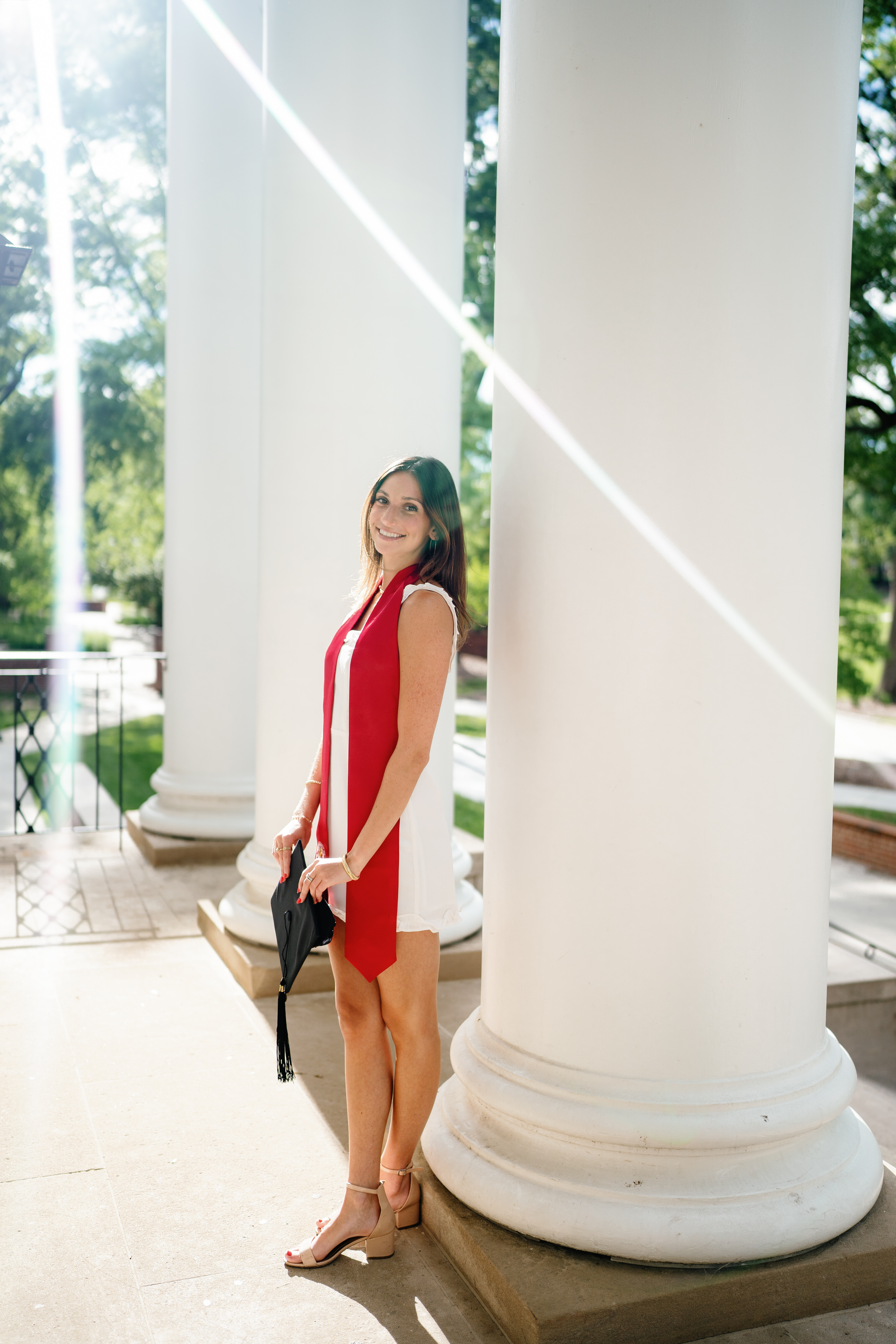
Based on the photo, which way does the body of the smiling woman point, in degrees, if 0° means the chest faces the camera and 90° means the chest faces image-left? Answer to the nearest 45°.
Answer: approximately 45°

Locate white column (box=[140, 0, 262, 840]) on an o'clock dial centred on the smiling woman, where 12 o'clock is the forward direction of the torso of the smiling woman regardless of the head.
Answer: The white column is roughly at 4 o'clock from the smiling woman.

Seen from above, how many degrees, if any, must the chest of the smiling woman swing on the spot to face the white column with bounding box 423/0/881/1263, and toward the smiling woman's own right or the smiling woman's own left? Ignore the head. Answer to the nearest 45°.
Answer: approximately 135° to the smiling woman's own left

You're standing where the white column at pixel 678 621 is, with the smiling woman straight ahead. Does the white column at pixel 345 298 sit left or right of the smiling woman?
right

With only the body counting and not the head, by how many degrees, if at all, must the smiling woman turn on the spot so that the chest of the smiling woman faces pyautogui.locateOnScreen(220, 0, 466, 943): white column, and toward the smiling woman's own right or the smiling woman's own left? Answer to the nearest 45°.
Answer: approximately 135° to the smiling woman's own right
